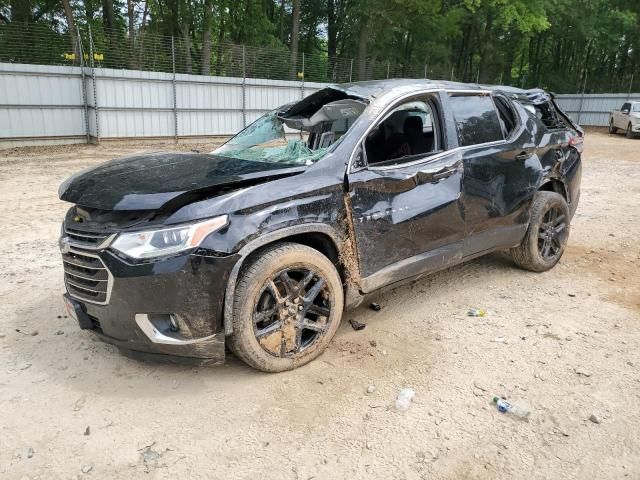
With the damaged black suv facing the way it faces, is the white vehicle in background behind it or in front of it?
behind

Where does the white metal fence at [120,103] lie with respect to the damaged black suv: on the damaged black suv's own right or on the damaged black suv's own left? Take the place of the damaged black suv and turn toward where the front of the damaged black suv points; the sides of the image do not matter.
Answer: on the damaged black suv's own right

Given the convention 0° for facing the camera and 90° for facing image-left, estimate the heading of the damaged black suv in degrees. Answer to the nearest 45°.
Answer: approximately 45°

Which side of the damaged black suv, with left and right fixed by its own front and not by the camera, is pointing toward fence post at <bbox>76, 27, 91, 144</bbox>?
right

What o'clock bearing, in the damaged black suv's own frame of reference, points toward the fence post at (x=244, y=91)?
The fence post is roughly at 4 o'clock from the damaged black suv.

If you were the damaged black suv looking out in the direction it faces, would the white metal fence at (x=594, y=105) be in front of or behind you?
behind

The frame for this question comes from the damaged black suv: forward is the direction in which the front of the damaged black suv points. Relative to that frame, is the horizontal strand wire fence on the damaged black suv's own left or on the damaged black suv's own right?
on the damaged black suv's own right
